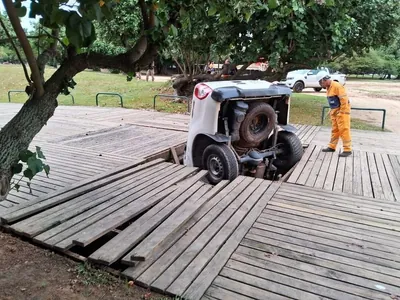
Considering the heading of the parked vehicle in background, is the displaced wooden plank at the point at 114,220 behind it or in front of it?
in front

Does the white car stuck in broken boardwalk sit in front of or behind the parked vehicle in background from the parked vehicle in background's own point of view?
in front

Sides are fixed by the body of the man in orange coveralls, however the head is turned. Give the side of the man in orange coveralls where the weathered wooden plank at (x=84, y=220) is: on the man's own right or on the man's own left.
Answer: on the man's own left

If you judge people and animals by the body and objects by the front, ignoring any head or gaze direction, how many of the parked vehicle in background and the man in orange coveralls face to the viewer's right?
0

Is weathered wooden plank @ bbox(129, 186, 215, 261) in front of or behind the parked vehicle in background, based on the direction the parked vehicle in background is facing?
in front

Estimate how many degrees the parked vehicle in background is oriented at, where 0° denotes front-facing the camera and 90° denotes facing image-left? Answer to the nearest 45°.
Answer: approximately 45°

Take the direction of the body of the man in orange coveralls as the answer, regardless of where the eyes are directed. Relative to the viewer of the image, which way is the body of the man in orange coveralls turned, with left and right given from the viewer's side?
facing to the left of the viewer

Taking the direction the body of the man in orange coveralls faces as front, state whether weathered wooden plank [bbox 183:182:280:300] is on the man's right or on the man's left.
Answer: on the man's left

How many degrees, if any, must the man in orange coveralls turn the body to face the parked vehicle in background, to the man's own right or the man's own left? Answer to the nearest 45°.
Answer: approximately 90° to the man's own right

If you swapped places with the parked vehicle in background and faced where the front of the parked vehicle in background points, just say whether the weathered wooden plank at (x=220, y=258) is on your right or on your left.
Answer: on your left

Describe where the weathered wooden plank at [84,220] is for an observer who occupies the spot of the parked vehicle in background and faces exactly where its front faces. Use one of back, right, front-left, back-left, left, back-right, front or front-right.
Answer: front-left
